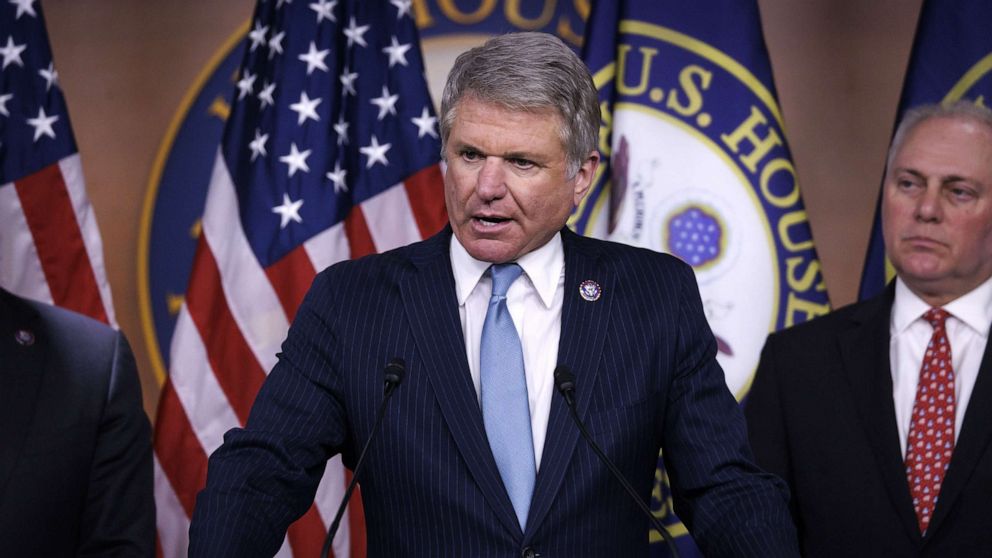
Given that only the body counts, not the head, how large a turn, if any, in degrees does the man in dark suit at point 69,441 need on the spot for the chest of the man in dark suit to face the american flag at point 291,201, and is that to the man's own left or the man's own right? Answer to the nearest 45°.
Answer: approximately 135° to the man's own left

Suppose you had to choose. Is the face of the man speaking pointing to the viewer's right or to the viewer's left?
to the viewer's left

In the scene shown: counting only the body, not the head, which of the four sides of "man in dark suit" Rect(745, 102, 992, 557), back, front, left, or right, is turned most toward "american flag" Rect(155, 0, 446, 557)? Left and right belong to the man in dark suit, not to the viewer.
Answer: right

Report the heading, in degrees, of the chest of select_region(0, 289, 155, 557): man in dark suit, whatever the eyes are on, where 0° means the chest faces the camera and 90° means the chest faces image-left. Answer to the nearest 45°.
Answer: approximately 0°

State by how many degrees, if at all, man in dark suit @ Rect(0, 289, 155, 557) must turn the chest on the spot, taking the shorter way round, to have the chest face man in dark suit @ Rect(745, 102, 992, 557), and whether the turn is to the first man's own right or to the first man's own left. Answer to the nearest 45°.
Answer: approximately 90° to the first man's own left

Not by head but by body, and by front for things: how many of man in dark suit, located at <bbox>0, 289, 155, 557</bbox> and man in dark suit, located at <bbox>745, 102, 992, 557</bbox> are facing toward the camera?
2
